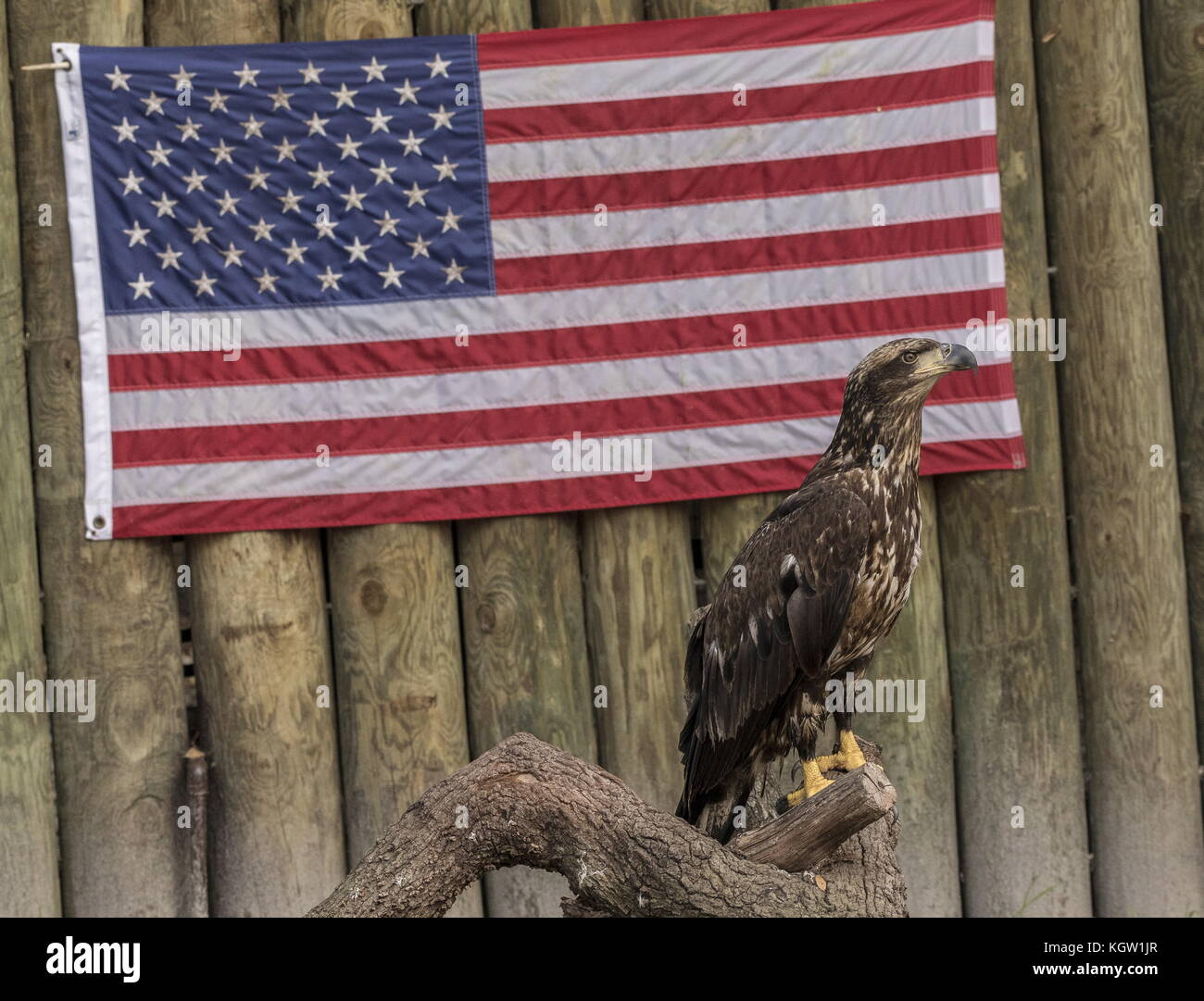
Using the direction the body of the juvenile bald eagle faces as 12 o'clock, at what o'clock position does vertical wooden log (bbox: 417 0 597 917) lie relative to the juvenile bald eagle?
The vertical wooden log is roughly at 8 o'clock from the juvenile bald eagle.

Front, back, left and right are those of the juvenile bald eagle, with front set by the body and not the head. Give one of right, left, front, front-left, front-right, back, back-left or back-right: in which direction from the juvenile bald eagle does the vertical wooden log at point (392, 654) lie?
back-left

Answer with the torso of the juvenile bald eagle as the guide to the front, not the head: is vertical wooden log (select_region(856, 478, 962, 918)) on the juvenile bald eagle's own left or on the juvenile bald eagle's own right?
on the juvenile bald eagle's own left

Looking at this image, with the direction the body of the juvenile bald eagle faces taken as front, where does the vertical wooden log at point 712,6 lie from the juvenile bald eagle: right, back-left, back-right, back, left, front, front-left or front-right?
left

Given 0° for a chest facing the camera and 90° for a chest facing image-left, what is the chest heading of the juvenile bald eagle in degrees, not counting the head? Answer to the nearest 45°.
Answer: approximately 270°

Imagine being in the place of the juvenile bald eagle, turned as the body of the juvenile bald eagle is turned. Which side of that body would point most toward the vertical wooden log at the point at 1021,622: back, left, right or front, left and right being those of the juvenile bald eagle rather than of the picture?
left

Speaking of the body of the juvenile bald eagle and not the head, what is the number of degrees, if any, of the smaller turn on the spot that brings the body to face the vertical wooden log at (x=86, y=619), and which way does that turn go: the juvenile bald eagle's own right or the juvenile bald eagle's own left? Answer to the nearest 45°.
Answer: approximately 135° to the juvenile bald eagle's own left
